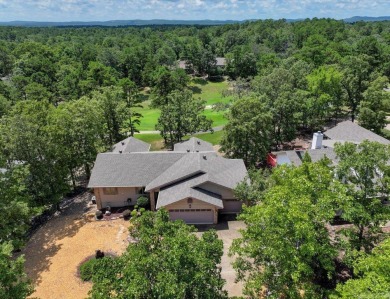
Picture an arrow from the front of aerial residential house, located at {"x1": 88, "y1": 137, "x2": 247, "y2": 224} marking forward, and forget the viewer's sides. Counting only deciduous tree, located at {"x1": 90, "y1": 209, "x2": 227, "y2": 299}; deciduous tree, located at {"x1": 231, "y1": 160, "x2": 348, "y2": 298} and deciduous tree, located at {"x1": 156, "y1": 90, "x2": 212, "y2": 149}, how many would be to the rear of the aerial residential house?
1

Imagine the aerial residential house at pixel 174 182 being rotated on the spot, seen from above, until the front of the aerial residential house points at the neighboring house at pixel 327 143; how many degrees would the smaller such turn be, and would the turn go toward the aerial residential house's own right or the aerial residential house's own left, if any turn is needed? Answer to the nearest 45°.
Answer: approximately 90° to the aerial residential house's own left

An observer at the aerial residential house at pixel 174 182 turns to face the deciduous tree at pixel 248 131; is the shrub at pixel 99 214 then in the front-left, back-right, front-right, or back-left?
back-left

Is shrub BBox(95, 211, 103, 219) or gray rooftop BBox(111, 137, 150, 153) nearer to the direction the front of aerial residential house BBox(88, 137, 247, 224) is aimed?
the shrub

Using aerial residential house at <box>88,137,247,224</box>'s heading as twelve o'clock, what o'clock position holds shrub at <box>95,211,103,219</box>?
The shrub is roughly at 3 o'clock from the aerial residential house.

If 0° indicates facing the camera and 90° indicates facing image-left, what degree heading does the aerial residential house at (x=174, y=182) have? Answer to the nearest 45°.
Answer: approximately 0°

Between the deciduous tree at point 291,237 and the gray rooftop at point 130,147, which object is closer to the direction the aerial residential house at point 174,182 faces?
the deciduous tree

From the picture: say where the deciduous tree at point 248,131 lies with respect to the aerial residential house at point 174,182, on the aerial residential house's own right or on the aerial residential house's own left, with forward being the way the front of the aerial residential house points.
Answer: on the aerial residential house's own left

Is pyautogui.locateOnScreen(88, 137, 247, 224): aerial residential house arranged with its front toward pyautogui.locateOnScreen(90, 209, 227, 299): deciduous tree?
yes

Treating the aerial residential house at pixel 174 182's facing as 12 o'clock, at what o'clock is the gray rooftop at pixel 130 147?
The gray rooftop is roughly at 5 o'clock from the aerial residential house.

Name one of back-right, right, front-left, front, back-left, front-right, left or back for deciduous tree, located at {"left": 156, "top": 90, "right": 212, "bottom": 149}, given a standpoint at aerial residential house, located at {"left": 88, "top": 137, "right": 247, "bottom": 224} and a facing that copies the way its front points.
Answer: back
